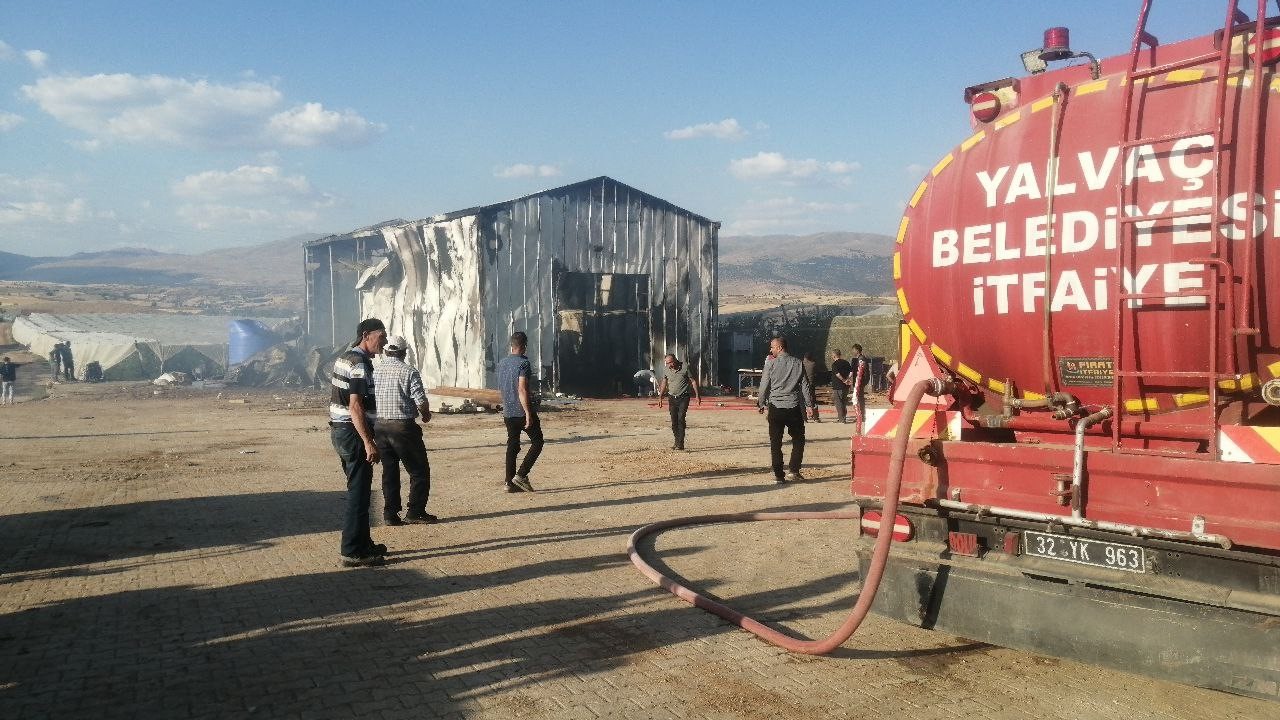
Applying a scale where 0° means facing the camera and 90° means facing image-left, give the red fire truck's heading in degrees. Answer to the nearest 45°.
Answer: approximately 180°

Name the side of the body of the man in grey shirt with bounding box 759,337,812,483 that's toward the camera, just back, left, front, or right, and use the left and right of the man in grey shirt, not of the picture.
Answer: back

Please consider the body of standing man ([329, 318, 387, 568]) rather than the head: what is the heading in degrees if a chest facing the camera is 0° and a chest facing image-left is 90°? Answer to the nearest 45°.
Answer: approximately 270°

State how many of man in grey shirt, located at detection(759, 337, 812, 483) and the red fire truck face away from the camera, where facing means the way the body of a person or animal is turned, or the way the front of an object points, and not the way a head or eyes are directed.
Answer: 2

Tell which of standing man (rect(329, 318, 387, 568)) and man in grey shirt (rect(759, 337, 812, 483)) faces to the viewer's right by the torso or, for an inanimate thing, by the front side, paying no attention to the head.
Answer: the standing man

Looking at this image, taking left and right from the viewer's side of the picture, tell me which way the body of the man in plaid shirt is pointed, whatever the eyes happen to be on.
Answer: facing away from the viewer and to the right of the viewer
